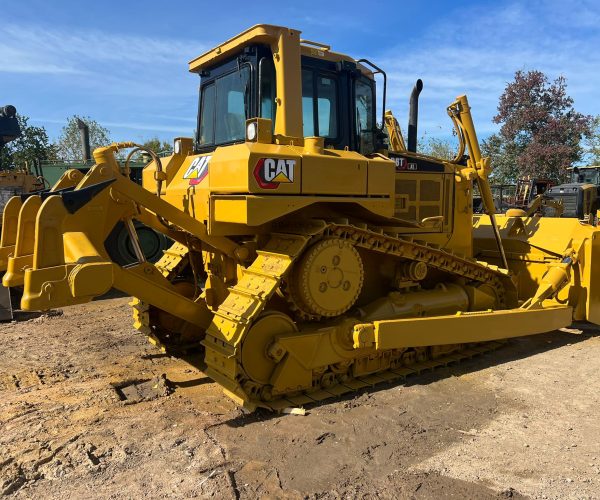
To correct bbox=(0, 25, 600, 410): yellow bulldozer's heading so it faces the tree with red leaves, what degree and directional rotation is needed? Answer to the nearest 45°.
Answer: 0° — it already faces it

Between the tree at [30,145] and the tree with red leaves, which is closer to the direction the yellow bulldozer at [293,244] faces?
the tree with red leaves

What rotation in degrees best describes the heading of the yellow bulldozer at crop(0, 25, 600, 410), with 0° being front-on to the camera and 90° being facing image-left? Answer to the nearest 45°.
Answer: approximately 225°

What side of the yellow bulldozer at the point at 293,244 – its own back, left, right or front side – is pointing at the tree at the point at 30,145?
left
